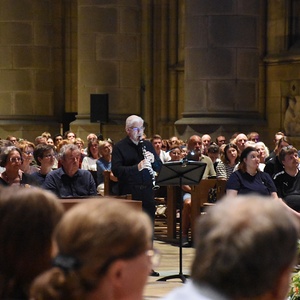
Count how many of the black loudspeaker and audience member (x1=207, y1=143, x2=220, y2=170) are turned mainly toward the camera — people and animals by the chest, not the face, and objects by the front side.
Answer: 2

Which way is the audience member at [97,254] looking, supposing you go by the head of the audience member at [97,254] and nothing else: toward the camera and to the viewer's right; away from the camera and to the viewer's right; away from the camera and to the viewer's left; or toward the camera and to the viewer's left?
away from the camera and to the viewer's right

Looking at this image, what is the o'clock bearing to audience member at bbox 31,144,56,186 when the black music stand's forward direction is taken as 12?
The audience member is roughly at 11 o'clock from the black music stand.

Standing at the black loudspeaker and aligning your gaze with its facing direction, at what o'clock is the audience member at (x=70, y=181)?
The audience member is roughly at 12 o'clock from the black loudspeaker.

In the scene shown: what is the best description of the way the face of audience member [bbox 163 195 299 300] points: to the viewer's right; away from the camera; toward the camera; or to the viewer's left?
away from the camera

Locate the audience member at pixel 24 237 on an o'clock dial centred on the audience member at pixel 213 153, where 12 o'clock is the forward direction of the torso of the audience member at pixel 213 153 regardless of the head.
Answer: the audience member at pixel 24 237 is roughly at 12 o'clock from the audience member at pixel 213 153.

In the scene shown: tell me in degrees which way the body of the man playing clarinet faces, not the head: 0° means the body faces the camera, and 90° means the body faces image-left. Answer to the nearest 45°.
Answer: approximately 315°

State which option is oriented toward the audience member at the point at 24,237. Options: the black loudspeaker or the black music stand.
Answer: the black loudspeaker

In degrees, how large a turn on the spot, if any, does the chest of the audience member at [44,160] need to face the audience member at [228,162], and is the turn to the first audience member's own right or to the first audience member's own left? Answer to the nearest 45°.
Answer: approximately 90° to the first audience member's own left
